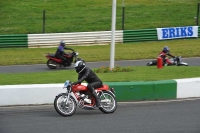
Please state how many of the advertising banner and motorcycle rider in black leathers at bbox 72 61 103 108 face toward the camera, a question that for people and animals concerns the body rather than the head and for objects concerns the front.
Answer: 1

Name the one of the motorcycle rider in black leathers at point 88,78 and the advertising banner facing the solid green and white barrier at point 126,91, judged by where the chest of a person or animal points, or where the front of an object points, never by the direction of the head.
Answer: the advertising banner

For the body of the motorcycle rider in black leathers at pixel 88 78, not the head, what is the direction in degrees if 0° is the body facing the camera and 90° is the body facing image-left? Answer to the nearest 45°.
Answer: approximately 90°

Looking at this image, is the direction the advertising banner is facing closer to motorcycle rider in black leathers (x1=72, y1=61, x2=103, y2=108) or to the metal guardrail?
the motorcycle rider in black leathers

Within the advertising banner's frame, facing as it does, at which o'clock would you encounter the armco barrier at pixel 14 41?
The armco barrier is roughly at 2 o'clock from the advertising banner.

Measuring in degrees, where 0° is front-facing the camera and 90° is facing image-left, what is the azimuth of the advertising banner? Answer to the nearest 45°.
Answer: approximately 0°

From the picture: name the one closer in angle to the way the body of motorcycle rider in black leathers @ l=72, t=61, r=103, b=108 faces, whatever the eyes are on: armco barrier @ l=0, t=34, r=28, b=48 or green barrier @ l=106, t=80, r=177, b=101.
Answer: the armco barrier

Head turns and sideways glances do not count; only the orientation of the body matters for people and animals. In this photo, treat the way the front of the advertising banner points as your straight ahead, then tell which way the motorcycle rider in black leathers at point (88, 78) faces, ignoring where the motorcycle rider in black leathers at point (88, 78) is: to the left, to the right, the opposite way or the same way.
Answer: to the right
